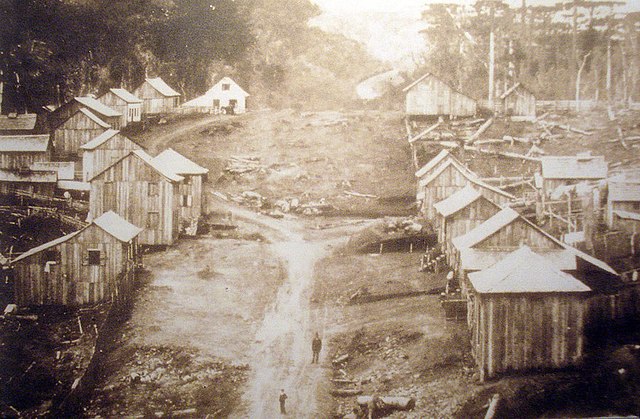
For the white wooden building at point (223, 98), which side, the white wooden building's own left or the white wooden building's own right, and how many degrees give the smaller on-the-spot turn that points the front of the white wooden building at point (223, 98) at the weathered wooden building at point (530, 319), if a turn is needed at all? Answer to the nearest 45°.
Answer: approximately 45° to the white wooden building's own left

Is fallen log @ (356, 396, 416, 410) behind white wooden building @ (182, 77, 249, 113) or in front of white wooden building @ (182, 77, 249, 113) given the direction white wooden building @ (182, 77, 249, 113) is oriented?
in front

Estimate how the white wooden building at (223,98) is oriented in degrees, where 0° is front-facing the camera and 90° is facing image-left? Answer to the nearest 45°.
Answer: approximately 0°

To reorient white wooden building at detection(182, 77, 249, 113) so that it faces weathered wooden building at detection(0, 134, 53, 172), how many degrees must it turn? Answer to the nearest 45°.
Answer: approximately 45° to its right

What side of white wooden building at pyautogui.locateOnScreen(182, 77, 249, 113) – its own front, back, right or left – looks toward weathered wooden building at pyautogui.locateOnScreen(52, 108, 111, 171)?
right

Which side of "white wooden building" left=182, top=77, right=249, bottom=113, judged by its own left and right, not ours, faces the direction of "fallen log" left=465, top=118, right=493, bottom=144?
left

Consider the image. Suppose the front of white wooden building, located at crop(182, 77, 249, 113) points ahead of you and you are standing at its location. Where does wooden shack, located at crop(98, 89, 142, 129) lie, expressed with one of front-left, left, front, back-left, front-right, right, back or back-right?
right

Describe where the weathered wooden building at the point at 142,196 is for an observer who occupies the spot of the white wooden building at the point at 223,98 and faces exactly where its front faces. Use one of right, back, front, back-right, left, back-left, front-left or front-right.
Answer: front-right

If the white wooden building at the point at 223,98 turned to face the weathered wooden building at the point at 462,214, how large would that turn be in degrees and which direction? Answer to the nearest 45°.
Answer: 0° — it already faces it

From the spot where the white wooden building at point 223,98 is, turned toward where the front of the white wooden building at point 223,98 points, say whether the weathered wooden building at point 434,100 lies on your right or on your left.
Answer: on your left
